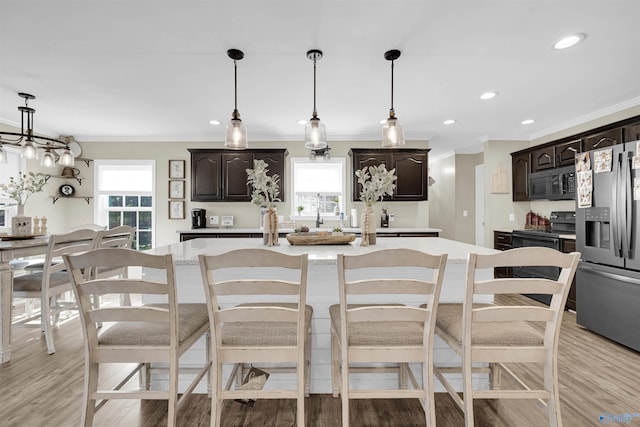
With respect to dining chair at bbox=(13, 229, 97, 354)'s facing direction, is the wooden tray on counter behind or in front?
behind

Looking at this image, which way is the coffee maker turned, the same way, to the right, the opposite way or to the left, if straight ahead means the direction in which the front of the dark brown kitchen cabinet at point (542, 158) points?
to the left

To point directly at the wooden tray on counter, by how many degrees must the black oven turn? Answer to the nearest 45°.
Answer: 0° — it already faces it

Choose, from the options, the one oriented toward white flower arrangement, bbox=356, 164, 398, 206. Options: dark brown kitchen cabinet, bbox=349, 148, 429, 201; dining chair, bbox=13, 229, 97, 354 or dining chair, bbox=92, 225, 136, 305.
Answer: the dark brown kitchen cabinet

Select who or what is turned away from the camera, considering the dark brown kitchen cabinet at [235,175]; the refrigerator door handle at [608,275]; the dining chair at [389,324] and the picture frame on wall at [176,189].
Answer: the dining chair

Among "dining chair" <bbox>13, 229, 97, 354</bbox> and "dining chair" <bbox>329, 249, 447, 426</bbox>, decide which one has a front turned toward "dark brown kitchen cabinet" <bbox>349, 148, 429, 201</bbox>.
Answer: "dining chair" <bbox>329, 249, 447, 426</bbox>

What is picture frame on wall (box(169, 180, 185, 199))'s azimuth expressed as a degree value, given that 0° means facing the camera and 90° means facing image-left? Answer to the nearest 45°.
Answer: approximately 0°

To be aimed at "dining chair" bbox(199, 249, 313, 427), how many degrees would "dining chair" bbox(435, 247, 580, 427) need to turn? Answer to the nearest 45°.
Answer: approximately 90° to its left

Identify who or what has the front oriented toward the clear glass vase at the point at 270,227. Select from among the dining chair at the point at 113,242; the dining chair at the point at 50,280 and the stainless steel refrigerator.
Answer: the stainless steel refrigerator

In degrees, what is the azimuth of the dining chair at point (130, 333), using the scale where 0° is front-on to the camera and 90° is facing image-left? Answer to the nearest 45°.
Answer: approximately 225°

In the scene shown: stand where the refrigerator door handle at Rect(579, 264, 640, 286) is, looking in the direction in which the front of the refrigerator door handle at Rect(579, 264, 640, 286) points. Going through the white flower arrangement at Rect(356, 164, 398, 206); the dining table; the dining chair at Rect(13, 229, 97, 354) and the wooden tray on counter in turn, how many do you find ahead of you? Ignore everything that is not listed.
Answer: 4

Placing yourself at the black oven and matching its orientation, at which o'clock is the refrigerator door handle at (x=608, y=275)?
The refrigerator door handle is roughly at 10 o'clock from the black oven.

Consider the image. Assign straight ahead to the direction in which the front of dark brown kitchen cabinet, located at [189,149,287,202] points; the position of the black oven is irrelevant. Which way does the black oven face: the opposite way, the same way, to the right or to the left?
to the right
